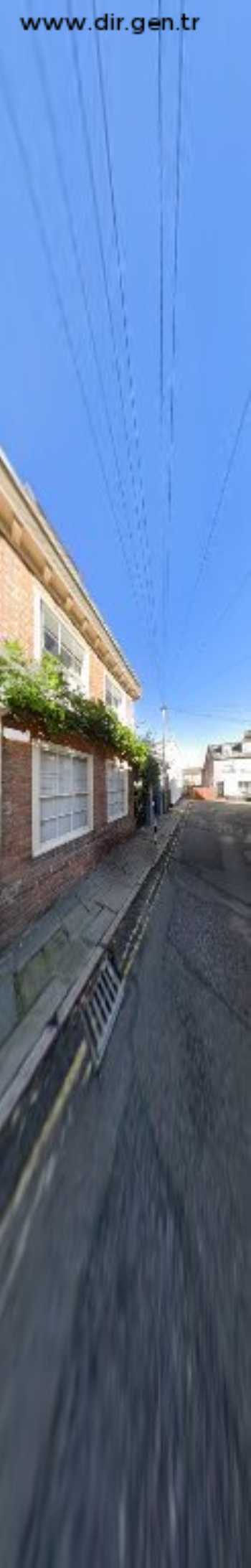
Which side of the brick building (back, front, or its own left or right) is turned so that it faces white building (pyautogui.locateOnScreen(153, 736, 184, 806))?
left

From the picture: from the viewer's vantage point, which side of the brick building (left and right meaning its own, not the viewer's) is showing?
right
